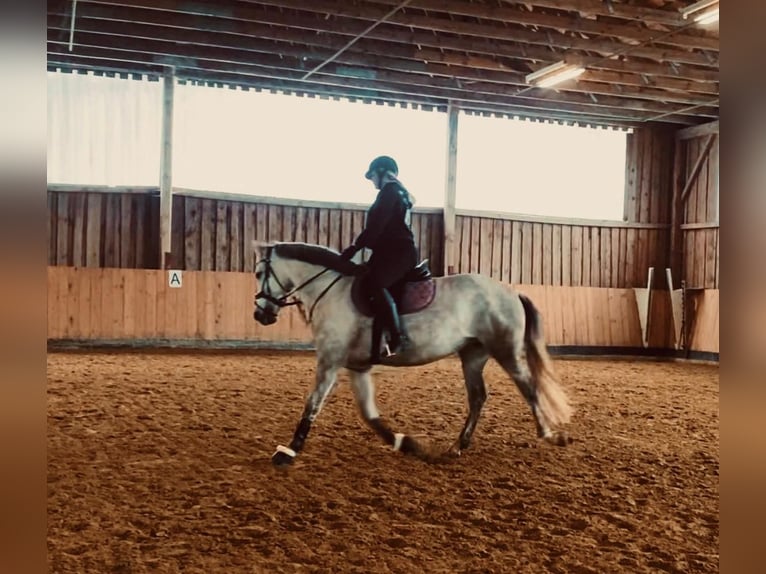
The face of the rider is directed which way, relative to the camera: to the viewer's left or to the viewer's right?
to the viewer's left

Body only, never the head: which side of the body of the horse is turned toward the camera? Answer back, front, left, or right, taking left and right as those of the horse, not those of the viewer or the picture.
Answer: left

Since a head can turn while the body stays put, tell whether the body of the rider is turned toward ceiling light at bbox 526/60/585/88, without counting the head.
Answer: no

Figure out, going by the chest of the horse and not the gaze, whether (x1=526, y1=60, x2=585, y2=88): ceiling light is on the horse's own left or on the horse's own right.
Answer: on the horse's own right

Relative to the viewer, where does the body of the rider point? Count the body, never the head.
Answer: to the viewer's left

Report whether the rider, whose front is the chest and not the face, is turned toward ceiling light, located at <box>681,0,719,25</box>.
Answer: no
